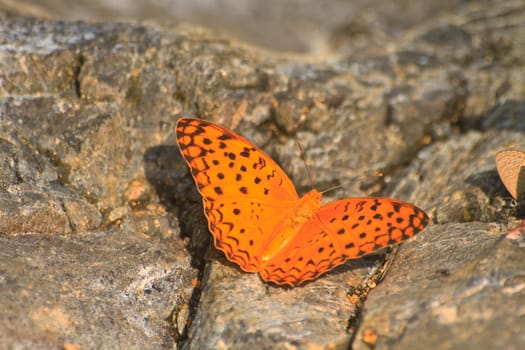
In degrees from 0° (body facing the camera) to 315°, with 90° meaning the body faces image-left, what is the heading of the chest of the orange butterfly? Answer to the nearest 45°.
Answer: approximately 225°

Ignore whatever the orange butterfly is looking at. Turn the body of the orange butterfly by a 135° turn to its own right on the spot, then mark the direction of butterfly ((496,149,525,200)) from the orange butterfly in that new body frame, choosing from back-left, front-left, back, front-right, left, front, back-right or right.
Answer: left
